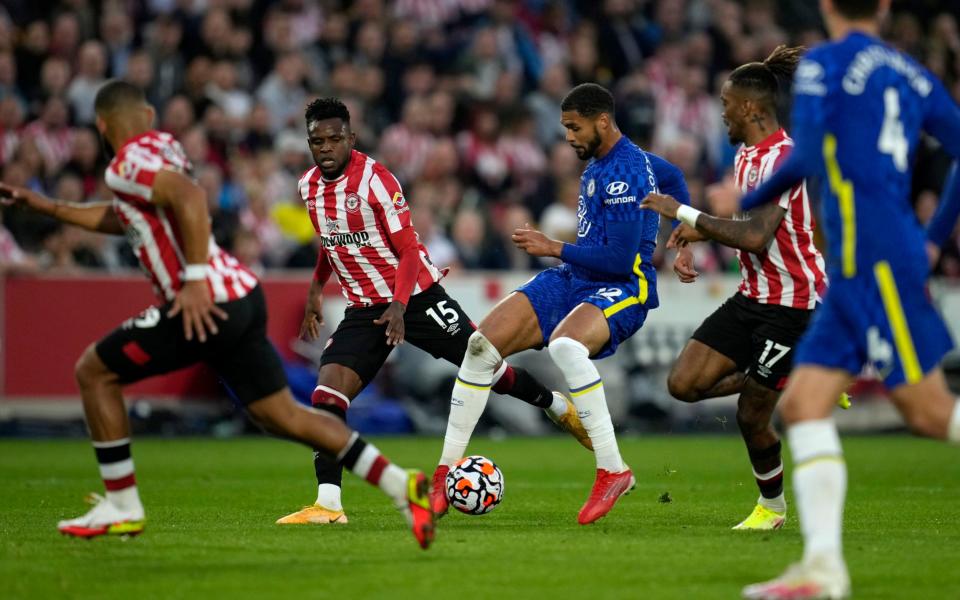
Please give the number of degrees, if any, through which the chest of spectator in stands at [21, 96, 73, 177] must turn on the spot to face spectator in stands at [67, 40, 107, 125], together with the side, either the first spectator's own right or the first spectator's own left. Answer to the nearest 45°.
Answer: approximately 135° to the first spectator's own left

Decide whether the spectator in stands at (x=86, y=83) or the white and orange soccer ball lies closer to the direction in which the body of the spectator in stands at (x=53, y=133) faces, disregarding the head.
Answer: the white and orange soccer ball

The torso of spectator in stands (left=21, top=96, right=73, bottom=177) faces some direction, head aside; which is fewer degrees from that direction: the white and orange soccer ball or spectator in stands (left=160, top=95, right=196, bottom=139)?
the white and orange soccer ball

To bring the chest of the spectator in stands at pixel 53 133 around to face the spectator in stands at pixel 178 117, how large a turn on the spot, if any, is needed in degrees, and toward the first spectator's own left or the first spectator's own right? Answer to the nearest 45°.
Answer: approximately 90° to the first spectator's own left

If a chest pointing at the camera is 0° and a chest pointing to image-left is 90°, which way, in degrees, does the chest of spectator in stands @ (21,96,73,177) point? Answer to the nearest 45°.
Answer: approximately 0°

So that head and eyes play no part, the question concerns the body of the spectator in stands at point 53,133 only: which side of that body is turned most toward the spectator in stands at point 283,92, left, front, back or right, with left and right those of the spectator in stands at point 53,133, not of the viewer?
left

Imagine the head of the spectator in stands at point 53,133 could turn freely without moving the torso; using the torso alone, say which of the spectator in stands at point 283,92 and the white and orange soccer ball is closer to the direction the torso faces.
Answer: the white and orange soccer ball
